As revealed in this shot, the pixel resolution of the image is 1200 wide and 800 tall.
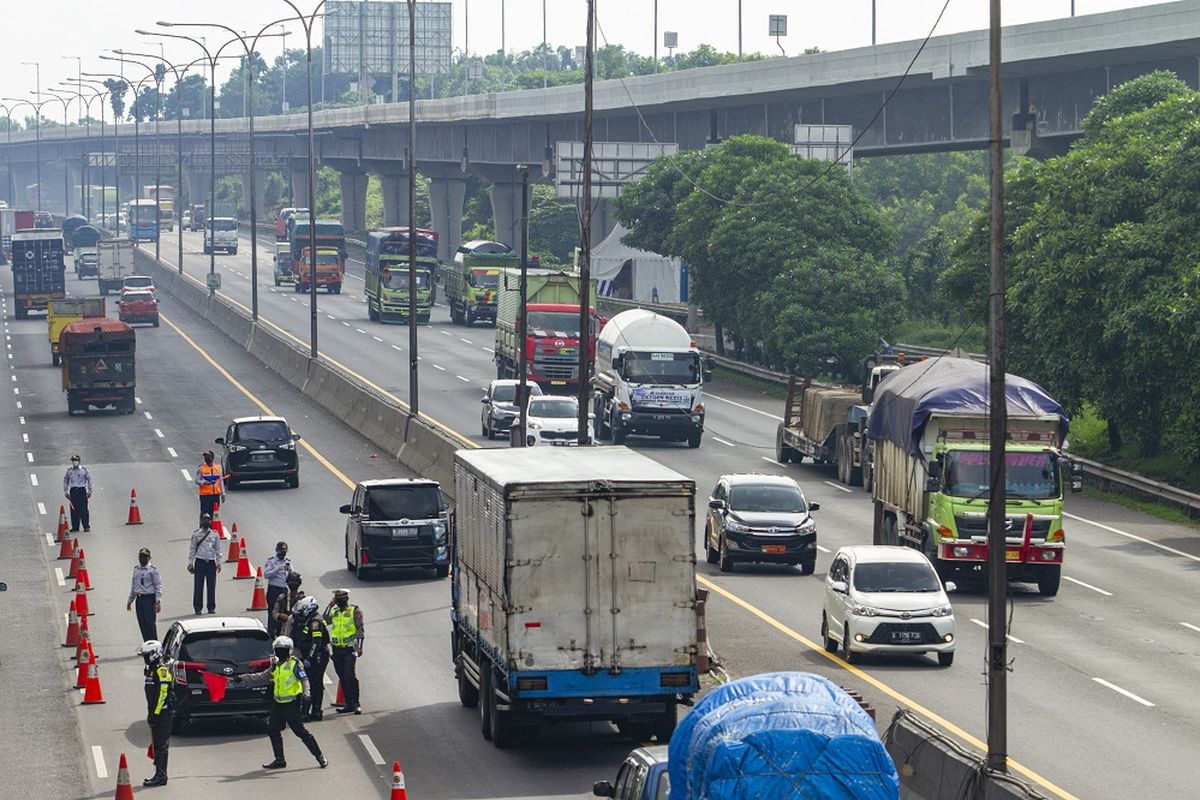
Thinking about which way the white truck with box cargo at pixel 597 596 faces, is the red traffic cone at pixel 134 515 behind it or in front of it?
in front

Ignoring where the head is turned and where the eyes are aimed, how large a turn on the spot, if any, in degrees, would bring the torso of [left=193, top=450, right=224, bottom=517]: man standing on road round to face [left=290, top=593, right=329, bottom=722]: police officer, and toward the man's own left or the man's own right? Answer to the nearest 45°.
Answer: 0° — they already face them

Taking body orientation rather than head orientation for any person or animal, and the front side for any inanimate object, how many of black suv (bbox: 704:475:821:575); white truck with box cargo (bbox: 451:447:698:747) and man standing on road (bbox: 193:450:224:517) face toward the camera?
2

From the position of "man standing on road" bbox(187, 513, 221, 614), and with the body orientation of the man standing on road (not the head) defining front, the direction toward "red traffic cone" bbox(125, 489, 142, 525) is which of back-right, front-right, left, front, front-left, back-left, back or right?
back

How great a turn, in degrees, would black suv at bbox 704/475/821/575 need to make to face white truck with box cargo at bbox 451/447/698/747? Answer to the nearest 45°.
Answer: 0° — it already faces it

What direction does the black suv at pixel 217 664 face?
away from the camera

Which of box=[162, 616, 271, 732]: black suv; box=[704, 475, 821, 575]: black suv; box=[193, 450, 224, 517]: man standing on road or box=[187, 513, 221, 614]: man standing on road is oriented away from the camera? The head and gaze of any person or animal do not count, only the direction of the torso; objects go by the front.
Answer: box=[162, 616, 271, 732]: black suv

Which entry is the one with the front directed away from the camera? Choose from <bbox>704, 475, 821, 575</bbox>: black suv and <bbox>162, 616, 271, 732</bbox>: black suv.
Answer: <bbox>162, 616, 271, 732</bbox>: black suv

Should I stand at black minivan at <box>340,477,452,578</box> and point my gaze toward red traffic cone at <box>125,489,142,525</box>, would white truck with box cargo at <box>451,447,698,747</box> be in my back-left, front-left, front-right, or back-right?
back-left

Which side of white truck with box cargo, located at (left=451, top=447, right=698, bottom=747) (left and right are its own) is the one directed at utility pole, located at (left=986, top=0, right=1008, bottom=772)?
right

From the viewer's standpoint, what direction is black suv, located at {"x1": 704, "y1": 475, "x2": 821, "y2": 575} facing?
toward the camera

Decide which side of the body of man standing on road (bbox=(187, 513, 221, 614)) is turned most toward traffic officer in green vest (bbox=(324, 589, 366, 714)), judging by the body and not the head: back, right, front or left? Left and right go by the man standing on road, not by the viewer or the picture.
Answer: front
